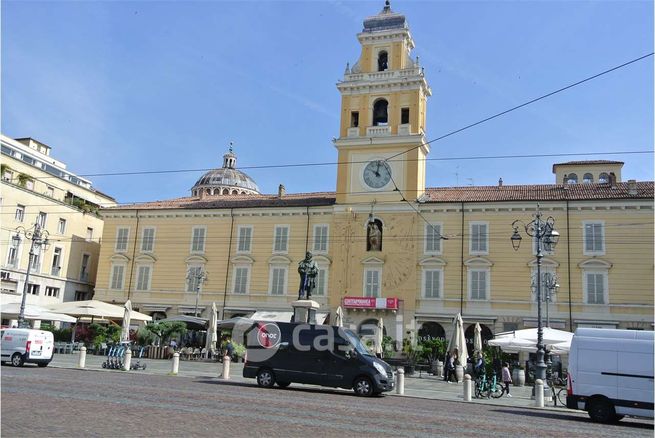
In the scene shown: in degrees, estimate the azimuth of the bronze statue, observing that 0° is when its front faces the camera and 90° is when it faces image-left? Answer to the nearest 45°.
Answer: approximately 0°

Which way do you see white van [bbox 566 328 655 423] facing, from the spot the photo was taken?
facing to the right of the viewer

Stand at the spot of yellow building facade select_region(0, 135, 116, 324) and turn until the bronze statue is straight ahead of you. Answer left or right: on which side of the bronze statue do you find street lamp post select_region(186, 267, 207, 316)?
left

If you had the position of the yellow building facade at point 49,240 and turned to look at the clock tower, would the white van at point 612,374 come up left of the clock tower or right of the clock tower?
right

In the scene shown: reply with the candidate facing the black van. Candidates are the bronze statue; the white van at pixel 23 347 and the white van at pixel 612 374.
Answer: the bronze statue
